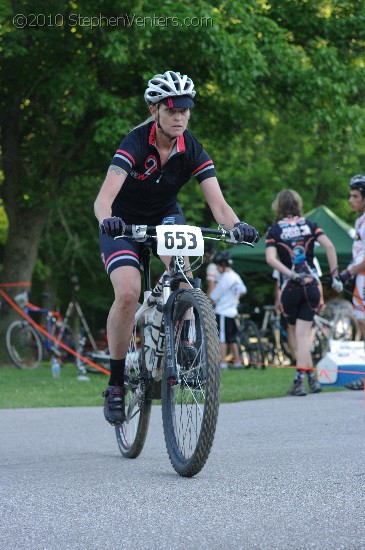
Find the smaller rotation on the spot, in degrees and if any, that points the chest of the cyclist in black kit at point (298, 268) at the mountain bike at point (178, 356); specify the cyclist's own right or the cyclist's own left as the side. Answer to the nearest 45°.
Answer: approximately 180°

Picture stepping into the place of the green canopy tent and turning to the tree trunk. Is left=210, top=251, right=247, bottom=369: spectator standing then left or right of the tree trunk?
left

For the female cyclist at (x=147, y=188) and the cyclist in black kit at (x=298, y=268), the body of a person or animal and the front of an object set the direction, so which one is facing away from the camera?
the cyclist in black kit

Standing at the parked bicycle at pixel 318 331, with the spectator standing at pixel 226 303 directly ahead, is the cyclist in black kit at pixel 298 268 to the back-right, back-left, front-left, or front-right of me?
front-left

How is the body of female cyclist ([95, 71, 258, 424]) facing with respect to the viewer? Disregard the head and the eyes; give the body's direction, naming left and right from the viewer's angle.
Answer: facing the viewer and to the right of the viewer

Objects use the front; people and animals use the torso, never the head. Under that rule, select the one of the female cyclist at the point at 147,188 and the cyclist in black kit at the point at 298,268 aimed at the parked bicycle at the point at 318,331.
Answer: the cyclist in black kit

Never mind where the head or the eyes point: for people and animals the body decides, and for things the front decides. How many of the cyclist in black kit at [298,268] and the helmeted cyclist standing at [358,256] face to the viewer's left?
1

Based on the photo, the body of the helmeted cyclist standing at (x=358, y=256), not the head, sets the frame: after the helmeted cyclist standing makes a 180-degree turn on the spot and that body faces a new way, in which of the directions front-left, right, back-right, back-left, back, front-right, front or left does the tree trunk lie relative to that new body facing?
back-left

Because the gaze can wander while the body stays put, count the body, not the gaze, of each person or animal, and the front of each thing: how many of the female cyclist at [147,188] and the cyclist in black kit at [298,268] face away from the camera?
1

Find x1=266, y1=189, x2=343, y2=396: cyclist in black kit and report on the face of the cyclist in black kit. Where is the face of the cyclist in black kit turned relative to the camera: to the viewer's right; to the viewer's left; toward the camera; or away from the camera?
away from the camera

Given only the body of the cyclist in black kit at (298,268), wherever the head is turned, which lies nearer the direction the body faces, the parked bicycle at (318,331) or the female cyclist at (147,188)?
the parked bicycle

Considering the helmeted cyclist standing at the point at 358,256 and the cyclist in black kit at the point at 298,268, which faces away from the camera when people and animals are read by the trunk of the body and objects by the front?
the cyclist in black kit

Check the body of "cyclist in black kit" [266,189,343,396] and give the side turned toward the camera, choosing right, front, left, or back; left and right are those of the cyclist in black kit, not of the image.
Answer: back

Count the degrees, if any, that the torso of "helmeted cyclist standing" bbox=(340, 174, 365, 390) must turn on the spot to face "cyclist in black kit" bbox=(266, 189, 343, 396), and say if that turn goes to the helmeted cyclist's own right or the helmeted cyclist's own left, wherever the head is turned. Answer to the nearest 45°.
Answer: approximately 45° to the helmeted cyclist's own right

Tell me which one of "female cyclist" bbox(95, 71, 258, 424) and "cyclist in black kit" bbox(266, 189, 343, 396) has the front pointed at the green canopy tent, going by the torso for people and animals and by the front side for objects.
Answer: the cyclist in black kit

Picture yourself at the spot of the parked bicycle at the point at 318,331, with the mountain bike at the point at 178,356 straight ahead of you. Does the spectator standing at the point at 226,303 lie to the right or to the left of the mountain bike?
right

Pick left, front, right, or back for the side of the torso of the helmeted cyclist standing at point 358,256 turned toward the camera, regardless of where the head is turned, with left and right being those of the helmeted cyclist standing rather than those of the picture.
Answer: left
